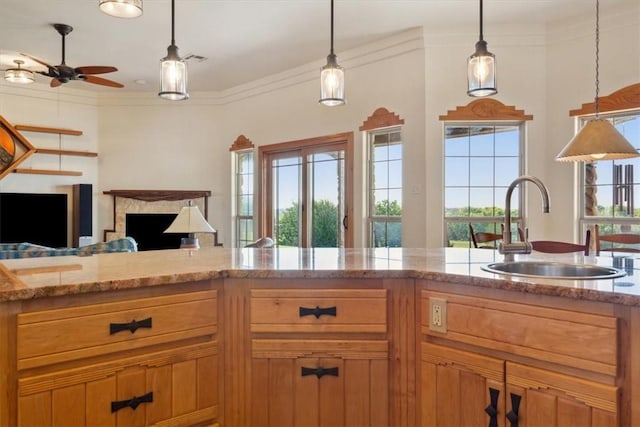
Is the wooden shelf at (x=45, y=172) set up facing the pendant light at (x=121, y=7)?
yes

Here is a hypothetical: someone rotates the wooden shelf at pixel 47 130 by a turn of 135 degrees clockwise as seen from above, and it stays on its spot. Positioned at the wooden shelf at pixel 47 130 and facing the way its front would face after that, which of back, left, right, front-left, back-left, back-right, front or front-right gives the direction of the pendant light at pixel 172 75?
back-left

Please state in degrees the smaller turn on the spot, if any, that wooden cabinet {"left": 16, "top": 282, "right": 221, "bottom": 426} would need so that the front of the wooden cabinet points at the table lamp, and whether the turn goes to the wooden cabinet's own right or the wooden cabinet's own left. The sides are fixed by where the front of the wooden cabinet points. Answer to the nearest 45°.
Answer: approximately 135° to the wooden cabinet's own left

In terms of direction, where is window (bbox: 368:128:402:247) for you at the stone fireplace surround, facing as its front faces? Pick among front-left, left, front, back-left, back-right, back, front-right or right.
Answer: front-left

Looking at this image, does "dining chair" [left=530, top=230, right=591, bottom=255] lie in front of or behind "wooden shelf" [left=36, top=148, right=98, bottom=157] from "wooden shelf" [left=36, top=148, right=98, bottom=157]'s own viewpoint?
in front

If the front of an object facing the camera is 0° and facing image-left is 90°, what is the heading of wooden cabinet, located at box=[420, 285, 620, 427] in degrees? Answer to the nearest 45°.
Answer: approximately 45°

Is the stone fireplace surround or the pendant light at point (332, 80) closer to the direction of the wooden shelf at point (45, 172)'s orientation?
the pendant light

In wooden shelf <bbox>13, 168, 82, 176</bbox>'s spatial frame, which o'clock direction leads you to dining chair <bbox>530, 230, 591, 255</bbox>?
The dining chair is roughly at 11 o'clock from the wooden shelf.
